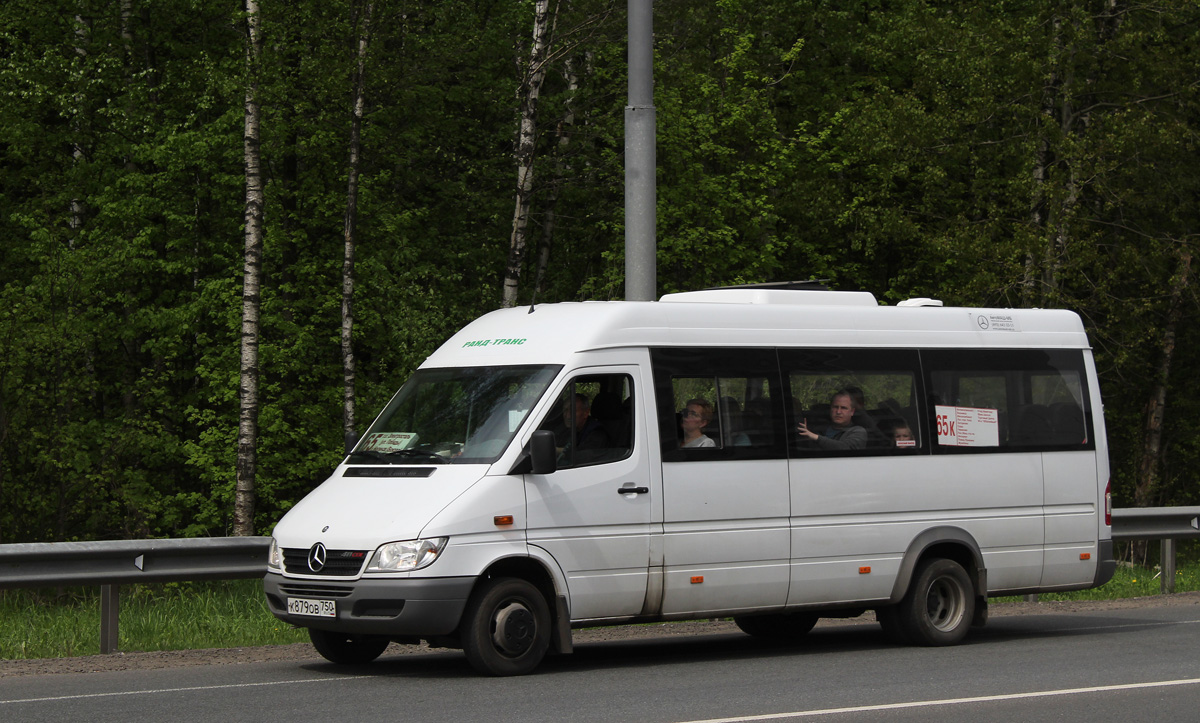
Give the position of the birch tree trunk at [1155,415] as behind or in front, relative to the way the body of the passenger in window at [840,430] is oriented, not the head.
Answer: behind

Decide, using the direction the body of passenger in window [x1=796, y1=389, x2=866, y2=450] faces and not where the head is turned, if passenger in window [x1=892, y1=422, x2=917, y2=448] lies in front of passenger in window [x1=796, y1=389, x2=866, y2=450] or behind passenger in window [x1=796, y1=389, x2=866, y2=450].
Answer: behind

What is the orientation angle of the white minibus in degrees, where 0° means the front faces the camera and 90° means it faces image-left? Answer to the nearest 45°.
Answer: approximately 45°

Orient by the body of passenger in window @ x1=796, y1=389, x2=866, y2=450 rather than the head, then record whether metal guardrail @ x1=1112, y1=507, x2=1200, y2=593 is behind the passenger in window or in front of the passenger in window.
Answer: behind

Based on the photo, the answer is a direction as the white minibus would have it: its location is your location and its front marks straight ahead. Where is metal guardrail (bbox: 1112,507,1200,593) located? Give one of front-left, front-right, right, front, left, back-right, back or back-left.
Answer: back

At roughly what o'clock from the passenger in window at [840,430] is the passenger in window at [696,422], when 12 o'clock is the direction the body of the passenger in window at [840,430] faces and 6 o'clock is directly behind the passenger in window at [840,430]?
the passenger in window at [696,422] is roughly at 12 o'clock from the passenger in window at [840,430].

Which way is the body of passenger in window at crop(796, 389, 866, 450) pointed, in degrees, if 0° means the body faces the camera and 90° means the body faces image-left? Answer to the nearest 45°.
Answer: approximately 45°
